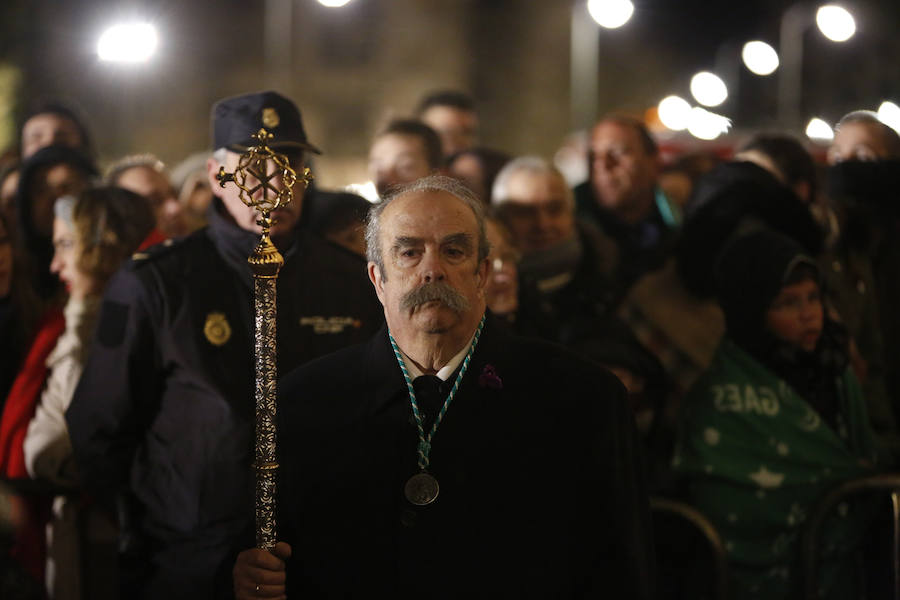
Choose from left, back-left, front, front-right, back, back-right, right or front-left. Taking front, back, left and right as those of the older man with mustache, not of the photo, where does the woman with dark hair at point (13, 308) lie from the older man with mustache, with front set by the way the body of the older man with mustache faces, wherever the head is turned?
back-right

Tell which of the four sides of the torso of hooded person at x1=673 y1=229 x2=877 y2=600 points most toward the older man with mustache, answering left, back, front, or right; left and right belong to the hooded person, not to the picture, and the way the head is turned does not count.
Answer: right

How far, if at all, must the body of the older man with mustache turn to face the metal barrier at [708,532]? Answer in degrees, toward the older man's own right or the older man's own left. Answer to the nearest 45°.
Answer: approximately 135° to the older man's own left

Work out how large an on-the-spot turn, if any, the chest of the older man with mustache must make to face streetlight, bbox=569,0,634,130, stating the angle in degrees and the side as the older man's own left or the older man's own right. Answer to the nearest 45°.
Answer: approximately 180°

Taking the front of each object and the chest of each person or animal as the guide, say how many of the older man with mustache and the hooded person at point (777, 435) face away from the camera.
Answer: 0

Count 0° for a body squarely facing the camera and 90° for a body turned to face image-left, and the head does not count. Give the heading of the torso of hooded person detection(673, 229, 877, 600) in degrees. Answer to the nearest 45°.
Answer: approximately 315°

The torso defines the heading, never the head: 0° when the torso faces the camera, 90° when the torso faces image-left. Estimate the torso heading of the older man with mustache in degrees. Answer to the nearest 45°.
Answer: approximately 0°

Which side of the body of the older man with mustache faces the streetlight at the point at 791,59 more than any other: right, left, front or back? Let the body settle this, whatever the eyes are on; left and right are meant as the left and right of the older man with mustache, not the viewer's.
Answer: back

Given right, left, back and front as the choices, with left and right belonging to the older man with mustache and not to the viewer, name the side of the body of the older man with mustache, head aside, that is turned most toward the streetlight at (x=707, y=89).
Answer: back
